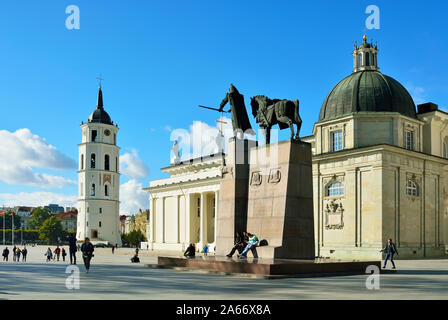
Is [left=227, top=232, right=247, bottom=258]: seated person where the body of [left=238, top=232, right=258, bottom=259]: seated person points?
no

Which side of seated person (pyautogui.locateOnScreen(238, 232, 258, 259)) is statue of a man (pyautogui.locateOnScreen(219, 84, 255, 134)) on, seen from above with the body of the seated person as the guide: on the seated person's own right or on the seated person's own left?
on the seated person's own right
